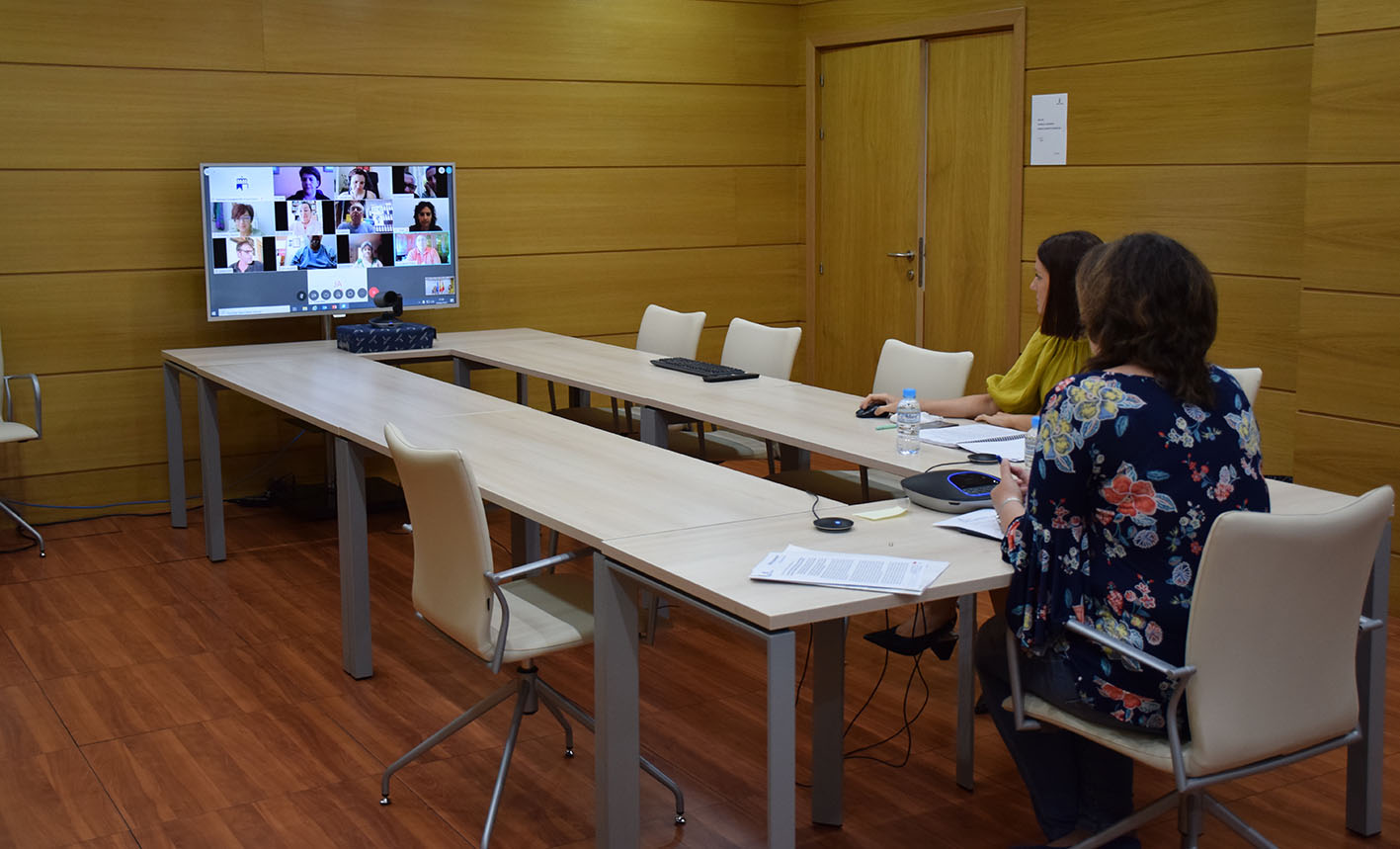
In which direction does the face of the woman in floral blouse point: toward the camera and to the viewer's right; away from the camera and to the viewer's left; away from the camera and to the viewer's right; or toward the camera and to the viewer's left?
away from the camera and to the viewer's left

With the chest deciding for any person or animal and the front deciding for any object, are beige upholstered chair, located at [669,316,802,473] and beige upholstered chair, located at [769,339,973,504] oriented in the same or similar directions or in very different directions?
same or similar directions

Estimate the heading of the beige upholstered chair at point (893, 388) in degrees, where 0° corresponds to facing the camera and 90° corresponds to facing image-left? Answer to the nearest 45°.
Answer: approximately 45°

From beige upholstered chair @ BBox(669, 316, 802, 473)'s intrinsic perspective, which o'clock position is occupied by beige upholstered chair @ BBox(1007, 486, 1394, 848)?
beige upholstered chair @ BBox(1007, 486, 1394, 848) is roughly at 10 o'clock from beige upholstered chair @ BBox(669, 316, 802, 473).

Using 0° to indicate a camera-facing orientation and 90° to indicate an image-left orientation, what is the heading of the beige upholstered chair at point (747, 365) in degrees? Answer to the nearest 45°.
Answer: approximately 45°

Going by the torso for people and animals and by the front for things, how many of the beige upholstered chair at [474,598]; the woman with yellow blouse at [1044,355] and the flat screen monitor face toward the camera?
1

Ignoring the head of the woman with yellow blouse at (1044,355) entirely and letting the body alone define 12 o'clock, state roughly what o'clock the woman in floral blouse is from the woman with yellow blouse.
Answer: The woman in floral blouse is roughly at 9 o'clock from the woman with yellow blouse.

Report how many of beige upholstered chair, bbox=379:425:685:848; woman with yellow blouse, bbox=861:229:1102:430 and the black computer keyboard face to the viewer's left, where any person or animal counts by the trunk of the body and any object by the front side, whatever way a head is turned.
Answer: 1

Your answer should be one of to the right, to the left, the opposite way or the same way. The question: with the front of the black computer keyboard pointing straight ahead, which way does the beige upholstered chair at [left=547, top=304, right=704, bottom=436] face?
the opposite way

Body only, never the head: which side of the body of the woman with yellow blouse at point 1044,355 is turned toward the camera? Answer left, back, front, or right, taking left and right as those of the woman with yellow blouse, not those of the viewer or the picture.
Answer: left

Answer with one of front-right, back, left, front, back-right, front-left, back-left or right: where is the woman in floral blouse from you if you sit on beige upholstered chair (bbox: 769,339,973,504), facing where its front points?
front-left

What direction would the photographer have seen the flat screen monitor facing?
facing the viewer

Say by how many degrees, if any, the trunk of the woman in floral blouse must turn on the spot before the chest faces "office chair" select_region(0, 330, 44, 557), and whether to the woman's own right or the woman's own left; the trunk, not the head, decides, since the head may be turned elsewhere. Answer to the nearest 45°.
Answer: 0° — they already face it

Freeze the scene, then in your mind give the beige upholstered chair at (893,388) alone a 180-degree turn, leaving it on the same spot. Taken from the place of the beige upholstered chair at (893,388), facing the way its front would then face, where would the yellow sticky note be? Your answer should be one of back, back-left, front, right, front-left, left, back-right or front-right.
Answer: back-right

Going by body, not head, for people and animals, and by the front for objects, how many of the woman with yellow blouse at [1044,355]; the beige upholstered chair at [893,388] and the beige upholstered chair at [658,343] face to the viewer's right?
0

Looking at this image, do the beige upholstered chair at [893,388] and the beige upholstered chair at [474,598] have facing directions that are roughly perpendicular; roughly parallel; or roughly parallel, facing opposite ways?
roughly parallel, facing opposite ways

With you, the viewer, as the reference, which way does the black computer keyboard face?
facing away from the viewer and to the right of the viewer

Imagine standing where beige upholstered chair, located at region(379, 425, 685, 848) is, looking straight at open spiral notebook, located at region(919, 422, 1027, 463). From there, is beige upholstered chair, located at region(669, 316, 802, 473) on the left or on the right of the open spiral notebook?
left

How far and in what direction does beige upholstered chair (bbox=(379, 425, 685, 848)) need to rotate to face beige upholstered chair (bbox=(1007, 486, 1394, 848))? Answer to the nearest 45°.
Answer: approximately 90° to its right

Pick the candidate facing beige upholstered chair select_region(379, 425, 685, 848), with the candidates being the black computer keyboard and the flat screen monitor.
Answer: the flat screen monitor
